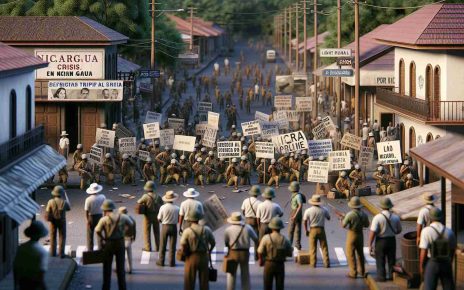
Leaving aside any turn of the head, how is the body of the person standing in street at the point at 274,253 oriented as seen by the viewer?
away from the camera

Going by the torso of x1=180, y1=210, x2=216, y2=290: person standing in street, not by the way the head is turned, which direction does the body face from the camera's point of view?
away from the camera

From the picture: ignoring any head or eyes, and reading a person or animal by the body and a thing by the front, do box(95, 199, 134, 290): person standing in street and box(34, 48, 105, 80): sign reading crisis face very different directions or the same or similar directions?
very different directions

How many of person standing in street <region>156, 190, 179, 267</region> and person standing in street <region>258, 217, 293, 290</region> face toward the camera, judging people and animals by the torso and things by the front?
0

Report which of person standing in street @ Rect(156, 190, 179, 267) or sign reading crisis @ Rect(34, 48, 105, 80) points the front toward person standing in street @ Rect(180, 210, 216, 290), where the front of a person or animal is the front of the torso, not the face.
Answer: the sign reading crisis

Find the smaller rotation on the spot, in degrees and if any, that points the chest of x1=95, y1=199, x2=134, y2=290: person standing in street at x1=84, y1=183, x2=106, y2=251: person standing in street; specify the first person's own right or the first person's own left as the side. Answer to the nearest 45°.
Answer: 0° — they already face them

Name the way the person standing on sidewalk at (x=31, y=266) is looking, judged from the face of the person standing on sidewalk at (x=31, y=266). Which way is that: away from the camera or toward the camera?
away from the camera

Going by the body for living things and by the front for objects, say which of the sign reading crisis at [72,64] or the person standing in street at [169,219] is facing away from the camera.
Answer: the person standing in street

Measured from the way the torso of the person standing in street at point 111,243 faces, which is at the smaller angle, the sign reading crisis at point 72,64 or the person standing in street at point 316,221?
the sign reading crisis

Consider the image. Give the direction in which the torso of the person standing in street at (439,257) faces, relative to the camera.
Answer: away from the camera

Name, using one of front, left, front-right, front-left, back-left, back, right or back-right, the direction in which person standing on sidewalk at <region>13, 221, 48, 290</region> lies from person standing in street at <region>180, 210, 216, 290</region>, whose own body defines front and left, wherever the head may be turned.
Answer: back-left

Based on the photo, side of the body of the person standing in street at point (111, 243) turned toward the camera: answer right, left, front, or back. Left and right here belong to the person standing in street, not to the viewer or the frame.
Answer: back

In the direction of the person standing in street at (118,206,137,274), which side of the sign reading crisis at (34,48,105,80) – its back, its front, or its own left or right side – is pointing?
front

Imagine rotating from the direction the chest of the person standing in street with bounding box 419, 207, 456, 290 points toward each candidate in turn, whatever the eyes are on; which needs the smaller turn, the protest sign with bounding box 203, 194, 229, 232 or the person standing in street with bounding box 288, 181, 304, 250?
the person standing in street

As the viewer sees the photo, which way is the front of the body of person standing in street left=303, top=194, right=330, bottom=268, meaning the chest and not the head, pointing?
away from the camera
